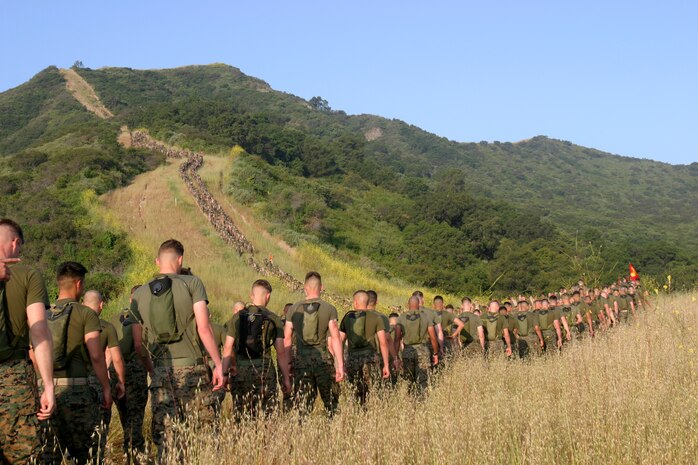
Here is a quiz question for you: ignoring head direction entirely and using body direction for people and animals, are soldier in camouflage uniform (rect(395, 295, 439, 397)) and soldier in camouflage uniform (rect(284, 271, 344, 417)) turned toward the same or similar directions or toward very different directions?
same or similar directions

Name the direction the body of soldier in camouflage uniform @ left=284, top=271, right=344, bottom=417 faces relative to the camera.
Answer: away from the camera

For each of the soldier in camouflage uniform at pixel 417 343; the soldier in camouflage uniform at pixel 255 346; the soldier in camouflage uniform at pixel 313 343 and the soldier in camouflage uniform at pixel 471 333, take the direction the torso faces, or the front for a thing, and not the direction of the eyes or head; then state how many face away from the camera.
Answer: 4

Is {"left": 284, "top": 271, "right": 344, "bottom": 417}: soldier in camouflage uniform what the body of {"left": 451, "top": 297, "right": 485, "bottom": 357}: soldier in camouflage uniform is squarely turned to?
no

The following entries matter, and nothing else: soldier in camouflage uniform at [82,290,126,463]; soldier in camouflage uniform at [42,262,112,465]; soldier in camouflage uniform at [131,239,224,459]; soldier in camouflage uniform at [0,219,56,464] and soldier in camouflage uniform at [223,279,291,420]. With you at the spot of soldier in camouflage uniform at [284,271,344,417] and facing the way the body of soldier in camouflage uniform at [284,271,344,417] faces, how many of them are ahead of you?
0

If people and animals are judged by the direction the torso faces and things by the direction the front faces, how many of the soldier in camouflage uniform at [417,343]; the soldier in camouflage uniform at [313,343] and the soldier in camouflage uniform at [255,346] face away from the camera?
3

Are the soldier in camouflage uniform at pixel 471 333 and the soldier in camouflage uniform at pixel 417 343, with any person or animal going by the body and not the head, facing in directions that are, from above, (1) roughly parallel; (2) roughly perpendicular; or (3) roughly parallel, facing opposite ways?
roughly parallel

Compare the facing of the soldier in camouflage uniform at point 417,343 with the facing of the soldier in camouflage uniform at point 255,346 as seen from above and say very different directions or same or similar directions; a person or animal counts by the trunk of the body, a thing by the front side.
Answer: same or similar directions

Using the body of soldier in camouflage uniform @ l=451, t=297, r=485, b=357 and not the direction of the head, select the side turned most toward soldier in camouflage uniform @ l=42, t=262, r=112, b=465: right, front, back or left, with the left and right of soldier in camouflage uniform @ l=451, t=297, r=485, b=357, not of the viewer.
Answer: back

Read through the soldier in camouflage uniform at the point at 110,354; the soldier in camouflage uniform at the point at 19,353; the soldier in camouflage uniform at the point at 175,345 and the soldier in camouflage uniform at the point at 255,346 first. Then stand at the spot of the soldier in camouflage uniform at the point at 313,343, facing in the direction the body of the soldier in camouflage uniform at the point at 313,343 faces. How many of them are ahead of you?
0

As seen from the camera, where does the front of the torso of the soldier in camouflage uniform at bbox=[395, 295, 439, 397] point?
away from the camera

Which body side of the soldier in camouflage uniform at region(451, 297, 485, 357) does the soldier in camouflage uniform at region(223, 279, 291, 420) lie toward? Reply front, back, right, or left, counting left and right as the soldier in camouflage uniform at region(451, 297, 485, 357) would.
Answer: back

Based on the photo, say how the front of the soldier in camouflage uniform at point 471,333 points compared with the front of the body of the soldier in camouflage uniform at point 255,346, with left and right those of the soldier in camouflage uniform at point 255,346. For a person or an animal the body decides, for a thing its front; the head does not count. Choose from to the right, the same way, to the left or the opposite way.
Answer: the same way

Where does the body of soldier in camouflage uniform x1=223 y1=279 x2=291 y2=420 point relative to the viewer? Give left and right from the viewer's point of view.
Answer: facing away from the viewer

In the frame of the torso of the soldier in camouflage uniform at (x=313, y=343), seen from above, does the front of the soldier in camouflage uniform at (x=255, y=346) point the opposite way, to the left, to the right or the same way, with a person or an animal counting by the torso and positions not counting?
the same way

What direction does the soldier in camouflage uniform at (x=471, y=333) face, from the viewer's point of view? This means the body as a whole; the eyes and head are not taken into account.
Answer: away from the camera
